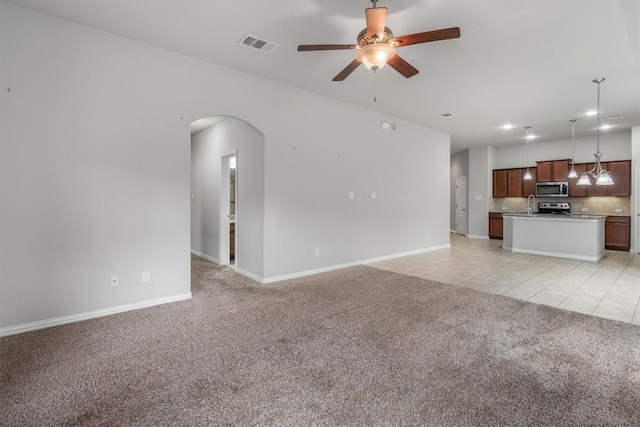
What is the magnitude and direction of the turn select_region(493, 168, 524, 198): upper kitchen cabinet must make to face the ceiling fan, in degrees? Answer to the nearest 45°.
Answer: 0° — it already faces it

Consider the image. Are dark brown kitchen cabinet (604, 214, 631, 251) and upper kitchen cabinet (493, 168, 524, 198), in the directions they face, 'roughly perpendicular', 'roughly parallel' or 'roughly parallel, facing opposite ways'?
roughly parallel

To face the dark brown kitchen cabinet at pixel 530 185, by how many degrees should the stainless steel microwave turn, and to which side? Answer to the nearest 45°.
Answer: approximately 135° to its right

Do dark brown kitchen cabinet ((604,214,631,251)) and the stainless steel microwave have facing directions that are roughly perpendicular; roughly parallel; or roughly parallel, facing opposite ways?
roughly parallel

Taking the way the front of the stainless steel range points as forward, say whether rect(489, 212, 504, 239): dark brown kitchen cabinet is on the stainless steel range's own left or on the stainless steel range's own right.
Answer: on the stainless steel range's own right

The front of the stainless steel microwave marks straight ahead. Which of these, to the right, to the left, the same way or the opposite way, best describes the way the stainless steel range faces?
the same way

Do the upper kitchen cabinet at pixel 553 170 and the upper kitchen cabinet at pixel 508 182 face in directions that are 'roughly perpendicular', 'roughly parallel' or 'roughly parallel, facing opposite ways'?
roughly parallel

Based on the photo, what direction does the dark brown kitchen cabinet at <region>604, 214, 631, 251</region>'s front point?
toward the camera

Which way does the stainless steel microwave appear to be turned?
toward the camera

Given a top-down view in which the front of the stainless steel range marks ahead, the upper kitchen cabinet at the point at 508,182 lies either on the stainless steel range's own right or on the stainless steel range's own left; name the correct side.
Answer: on the stainless steel range's own right

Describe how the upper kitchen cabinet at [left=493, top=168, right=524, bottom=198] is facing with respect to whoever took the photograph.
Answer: facing the viewer

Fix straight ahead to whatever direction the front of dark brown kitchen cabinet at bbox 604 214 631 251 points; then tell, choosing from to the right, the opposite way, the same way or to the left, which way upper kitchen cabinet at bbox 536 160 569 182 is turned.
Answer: the same way

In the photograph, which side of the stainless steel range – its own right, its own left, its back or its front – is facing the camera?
front
